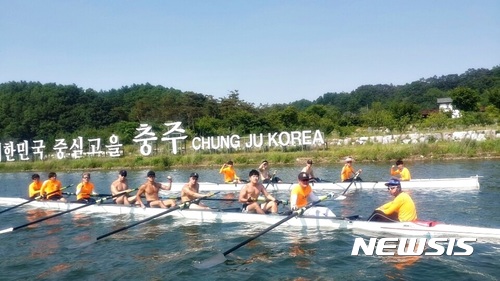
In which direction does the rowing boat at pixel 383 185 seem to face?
to the viewer's left

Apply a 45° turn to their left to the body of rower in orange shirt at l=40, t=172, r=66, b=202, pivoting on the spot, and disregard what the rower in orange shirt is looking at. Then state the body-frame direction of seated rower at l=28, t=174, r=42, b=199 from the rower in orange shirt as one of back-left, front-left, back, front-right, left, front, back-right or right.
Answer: back-left

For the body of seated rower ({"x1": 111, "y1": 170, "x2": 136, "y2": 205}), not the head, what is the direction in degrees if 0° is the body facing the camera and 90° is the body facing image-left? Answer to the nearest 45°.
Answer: approximately 315°

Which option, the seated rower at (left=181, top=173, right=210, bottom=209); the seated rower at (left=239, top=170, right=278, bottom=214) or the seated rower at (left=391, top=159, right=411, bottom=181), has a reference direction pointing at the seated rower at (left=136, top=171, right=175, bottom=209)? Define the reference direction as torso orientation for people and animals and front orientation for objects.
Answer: the seated rower at (left=391, top=159, right=411, bottom=181)

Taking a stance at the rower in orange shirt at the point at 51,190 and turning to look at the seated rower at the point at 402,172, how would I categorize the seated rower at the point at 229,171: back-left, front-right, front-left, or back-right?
front-left

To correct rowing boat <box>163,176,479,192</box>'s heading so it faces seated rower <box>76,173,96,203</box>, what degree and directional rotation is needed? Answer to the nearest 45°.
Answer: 0° — it already faces them

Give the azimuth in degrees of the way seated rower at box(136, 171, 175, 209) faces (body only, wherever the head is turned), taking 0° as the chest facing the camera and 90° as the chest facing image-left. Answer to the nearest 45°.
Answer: approximately 315°

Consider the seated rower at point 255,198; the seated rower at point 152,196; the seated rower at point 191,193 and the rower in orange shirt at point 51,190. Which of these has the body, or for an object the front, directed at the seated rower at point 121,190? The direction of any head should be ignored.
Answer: the rower in orange shirt

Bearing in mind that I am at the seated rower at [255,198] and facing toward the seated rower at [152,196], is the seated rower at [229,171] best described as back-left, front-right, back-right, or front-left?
front-right

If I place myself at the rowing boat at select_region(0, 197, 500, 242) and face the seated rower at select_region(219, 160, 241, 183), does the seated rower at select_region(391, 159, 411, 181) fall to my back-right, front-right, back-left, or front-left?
front-right

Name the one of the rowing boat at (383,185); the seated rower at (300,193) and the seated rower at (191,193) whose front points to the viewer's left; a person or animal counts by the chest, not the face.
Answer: the rowing boat

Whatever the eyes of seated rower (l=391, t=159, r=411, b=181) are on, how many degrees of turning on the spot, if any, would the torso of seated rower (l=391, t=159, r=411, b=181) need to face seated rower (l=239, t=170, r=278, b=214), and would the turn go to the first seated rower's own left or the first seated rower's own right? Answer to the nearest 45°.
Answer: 0° — they already face them

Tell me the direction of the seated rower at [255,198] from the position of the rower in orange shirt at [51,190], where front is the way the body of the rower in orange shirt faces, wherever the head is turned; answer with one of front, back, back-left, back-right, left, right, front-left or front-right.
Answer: front

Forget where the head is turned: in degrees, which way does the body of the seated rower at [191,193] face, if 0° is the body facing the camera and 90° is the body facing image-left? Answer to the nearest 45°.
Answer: approximately 315°

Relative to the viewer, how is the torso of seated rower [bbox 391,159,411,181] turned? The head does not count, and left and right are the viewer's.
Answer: facing the viewer and to the left of the viewer
